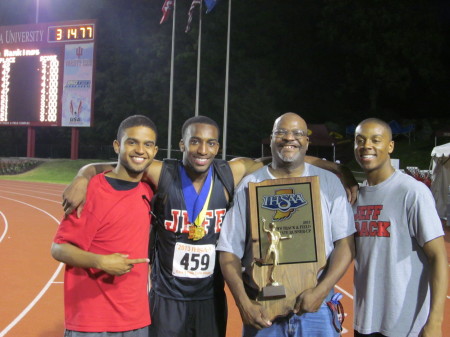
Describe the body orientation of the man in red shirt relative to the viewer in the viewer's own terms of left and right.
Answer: facing the viewer and to the right of the viewer

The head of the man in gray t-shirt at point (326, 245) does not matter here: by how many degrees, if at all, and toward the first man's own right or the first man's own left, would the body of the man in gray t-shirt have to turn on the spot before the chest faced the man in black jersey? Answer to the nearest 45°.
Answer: approximately 90° to the first man's own right

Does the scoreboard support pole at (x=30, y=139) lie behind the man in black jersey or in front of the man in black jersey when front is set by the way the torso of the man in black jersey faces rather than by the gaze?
behind

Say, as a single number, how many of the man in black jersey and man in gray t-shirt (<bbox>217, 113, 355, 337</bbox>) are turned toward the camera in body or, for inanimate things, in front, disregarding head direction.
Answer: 2

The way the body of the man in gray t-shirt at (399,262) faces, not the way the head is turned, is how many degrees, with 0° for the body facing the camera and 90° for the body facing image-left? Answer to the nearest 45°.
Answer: approximately 45°

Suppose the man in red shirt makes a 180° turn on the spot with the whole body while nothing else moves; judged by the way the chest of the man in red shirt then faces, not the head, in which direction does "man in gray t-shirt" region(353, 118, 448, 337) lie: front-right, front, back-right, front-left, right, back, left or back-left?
back-right

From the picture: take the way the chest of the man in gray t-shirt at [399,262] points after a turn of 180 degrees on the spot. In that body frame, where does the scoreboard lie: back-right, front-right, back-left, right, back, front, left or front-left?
left

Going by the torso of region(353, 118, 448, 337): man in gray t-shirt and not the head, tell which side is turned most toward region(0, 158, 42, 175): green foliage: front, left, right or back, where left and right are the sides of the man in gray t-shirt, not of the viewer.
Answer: right

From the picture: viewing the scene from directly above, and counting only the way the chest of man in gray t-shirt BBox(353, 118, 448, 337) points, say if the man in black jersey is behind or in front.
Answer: in front
